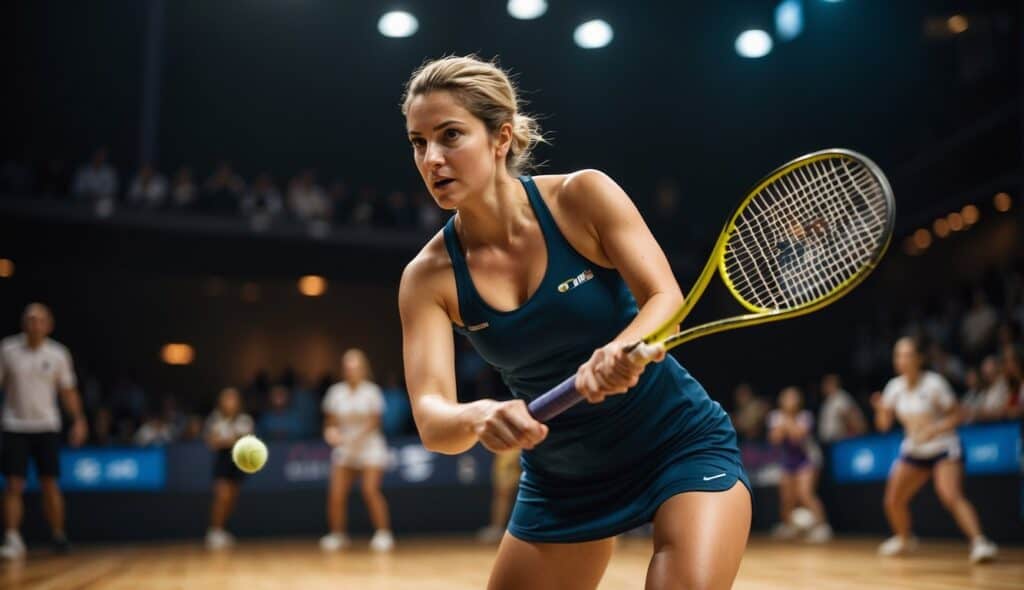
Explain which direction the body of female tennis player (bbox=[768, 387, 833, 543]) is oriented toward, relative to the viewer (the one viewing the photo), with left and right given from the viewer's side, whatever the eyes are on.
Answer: facing the viewer

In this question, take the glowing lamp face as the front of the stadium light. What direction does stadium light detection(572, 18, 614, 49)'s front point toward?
toward the camera

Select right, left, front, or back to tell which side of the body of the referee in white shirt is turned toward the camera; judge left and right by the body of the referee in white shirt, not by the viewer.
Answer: front

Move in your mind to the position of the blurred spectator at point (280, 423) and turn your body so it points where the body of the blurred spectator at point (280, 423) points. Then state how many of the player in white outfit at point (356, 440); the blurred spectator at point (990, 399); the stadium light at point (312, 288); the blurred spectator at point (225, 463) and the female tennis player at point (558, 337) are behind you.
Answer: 1

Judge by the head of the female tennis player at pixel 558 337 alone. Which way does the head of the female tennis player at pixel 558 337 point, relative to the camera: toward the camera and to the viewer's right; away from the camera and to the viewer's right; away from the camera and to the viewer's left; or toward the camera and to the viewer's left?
toward the camera and to the viewer's left

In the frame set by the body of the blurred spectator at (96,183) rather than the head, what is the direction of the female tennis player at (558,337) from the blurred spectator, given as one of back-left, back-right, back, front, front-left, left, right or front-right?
front

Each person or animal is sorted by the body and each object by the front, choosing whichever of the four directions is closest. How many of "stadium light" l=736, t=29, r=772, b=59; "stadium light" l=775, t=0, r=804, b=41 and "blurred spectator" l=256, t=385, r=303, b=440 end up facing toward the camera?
3

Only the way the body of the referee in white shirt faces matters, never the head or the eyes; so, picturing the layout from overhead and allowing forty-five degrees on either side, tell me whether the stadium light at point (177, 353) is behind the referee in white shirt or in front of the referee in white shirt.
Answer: behind

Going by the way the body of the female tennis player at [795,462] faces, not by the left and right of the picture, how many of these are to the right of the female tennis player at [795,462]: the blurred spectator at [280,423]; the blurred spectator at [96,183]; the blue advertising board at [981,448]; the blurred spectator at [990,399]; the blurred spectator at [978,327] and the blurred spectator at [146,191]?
3

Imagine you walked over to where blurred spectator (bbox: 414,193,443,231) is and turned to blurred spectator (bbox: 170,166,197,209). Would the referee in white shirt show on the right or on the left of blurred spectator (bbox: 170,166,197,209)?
left

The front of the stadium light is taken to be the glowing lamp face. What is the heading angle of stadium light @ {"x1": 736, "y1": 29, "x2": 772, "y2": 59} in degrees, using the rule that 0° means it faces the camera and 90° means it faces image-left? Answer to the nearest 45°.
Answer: approximately 0°

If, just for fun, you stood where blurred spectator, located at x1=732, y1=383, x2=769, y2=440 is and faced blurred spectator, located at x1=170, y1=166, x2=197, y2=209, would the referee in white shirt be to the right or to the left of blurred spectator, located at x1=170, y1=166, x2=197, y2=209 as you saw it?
left
